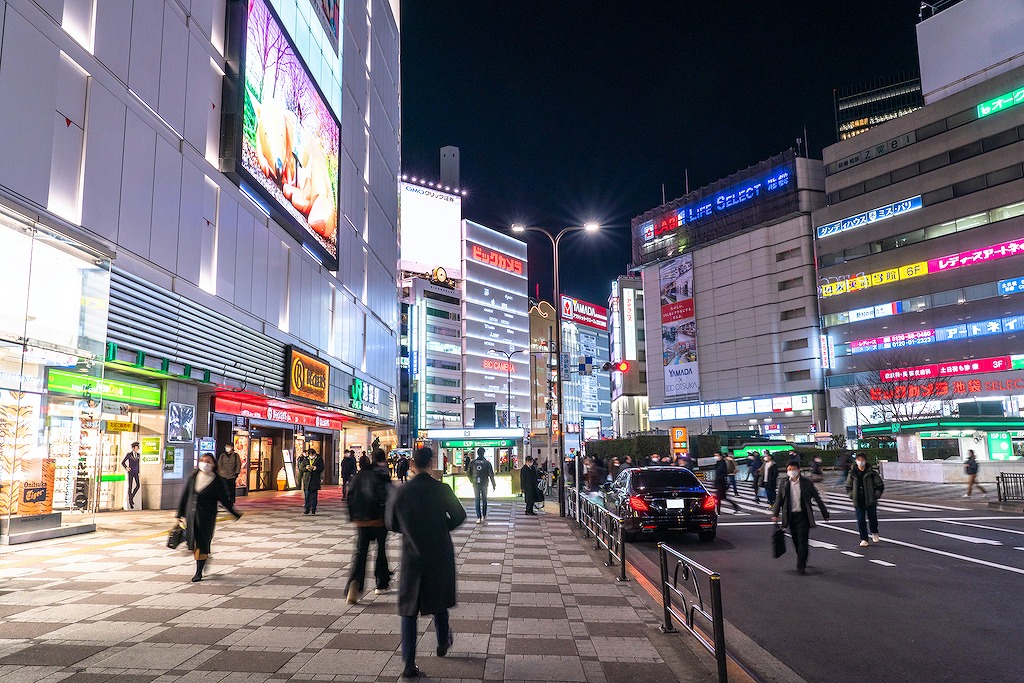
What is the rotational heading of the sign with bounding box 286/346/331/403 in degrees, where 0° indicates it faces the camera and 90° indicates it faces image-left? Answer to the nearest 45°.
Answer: approximately 315°

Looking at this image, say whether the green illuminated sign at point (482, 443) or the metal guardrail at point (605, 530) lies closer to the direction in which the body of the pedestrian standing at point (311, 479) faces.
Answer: the metal guardrail

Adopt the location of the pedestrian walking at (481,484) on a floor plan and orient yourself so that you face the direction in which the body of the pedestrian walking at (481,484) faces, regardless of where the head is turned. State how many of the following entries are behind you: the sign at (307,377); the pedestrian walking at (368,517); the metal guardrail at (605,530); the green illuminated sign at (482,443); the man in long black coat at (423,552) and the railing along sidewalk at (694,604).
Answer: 4

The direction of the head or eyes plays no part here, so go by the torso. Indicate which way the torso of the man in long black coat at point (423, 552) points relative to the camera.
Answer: away from the camera

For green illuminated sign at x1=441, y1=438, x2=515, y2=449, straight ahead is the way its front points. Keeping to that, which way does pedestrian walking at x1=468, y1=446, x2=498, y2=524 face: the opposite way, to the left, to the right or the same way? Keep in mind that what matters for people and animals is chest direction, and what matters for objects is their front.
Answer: the opposite way

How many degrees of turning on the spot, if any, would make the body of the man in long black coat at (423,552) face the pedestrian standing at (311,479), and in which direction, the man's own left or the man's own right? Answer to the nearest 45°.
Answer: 0° — they already face them

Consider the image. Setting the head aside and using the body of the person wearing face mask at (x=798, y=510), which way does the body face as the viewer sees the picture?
toward the camera

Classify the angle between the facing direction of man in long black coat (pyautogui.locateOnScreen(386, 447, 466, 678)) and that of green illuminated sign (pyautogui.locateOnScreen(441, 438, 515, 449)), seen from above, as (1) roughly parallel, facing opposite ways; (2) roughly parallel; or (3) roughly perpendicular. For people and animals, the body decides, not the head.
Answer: roughly parallel, facing opposite ways

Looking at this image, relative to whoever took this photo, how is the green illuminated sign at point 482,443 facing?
facing the viewer

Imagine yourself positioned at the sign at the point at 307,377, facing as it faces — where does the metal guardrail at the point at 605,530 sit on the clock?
The metal guardrail is roughly at 1 o'clock from the sign.

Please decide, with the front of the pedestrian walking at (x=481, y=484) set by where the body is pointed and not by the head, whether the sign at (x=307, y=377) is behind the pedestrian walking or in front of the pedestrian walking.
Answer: in front

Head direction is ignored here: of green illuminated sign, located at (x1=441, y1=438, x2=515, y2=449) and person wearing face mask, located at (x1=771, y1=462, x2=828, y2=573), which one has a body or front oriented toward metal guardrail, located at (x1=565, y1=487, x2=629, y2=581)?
the green illuminated sign

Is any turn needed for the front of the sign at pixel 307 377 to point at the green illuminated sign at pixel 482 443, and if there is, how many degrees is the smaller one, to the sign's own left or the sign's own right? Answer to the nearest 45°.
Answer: approximately 45° to the sign's own left

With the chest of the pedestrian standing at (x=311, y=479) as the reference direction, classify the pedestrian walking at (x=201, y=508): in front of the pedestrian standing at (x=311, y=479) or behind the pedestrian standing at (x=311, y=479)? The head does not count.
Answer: in front

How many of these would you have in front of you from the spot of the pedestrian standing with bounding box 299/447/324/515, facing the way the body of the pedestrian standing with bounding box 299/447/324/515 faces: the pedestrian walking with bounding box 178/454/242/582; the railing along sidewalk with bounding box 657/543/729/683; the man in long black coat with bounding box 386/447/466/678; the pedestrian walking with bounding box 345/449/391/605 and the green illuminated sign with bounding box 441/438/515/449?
4

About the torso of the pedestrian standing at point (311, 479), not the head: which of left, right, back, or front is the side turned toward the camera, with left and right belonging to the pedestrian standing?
front
